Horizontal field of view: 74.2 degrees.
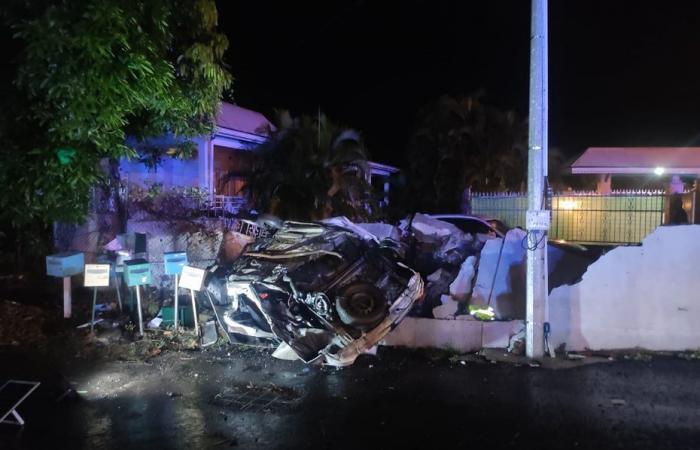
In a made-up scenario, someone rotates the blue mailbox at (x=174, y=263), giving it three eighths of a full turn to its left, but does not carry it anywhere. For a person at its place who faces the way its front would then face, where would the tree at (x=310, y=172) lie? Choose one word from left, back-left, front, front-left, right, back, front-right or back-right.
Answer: front

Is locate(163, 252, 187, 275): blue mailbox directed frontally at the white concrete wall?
no

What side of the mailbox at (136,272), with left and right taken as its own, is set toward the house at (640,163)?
left

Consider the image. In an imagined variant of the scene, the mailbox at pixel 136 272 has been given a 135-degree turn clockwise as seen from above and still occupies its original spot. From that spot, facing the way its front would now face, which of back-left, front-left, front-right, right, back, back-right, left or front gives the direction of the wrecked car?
back

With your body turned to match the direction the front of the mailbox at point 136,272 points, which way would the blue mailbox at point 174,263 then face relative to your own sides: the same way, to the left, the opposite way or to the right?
the same way

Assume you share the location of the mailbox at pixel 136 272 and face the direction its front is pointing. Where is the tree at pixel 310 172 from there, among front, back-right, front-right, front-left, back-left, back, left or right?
back-left

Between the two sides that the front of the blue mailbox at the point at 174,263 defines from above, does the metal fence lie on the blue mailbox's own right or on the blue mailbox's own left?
on the blue mailbox's own left

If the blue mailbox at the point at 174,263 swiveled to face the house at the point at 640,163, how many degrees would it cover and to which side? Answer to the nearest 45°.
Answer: approximately 90° to its left

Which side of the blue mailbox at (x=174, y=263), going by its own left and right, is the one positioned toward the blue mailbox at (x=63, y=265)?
right

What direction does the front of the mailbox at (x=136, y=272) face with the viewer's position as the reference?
facing the viewer

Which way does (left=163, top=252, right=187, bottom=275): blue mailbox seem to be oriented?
toward the camera

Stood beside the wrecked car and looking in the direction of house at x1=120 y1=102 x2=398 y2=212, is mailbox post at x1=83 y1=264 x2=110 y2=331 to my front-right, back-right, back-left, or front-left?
front-left

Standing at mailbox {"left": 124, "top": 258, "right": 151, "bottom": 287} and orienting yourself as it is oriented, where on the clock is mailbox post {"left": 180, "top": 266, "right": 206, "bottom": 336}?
The mailbox post is roughly at 10 o'clock from the mailbox.

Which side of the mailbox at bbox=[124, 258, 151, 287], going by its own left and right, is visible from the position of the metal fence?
left

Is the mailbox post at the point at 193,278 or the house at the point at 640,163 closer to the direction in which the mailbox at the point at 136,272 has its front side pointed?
the mailbox post

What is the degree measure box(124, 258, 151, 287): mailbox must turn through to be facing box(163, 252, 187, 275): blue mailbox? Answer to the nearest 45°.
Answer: approximately 90° to its left

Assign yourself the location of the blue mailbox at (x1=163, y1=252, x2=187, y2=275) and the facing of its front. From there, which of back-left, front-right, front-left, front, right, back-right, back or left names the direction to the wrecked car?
front-left

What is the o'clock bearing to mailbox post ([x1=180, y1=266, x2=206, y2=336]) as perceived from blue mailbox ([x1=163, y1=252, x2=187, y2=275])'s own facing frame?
The mailbox post is roughly at 11 o'clock from the blue mailbox.

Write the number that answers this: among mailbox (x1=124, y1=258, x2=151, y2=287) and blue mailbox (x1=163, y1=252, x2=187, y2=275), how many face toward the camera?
2
